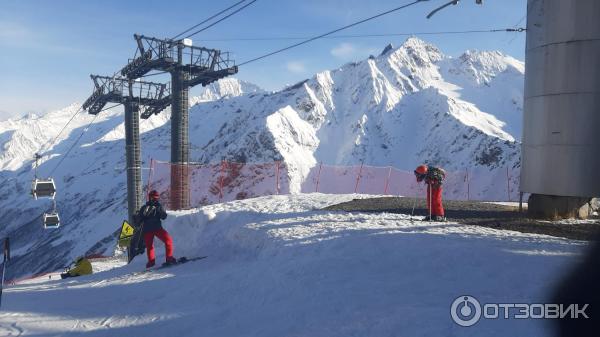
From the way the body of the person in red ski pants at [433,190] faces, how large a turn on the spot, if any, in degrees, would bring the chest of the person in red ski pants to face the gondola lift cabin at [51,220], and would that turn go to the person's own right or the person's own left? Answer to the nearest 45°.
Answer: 0° — they already face it

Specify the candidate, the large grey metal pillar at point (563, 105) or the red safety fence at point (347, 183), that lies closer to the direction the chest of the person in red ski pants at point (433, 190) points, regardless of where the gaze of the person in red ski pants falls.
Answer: the red safety fence

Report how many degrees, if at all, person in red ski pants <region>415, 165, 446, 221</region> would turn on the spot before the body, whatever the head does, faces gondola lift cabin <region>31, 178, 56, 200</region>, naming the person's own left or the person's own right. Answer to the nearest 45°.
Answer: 0° — they already face it
